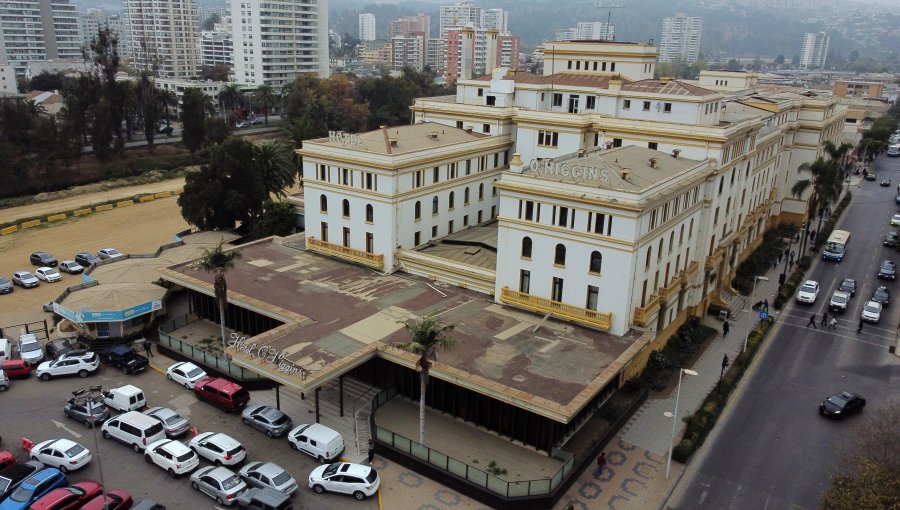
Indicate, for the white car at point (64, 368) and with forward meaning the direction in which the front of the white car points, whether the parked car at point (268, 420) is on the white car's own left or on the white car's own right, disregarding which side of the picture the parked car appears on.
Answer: on the white car's own left

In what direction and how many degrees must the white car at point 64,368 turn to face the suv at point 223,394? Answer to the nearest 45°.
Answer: approximately 135° to its left

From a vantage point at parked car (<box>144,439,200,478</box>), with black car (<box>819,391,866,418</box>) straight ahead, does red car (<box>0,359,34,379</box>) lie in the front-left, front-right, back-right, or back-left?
back-left
